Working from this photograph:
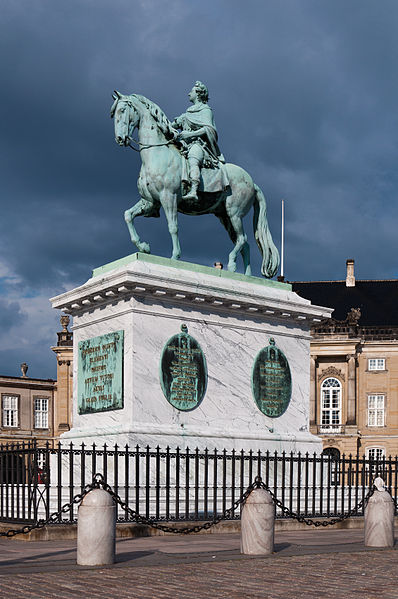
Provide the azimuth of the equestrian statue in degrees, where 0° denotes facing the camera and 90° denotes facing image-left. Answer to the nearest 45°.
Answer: approximately 45°

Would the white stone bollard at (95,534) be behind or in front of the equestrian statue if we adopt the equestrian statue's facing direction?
in front

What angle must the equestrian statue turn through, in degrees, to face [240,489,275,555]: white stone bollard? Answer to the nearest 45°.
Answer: approximately 45° to its left

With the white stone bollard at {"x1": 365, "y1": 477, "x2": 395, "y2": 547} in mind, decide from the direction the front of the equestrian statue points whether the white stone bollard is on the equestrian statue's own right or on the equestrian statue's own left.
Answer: on the equestrian statue's own left
